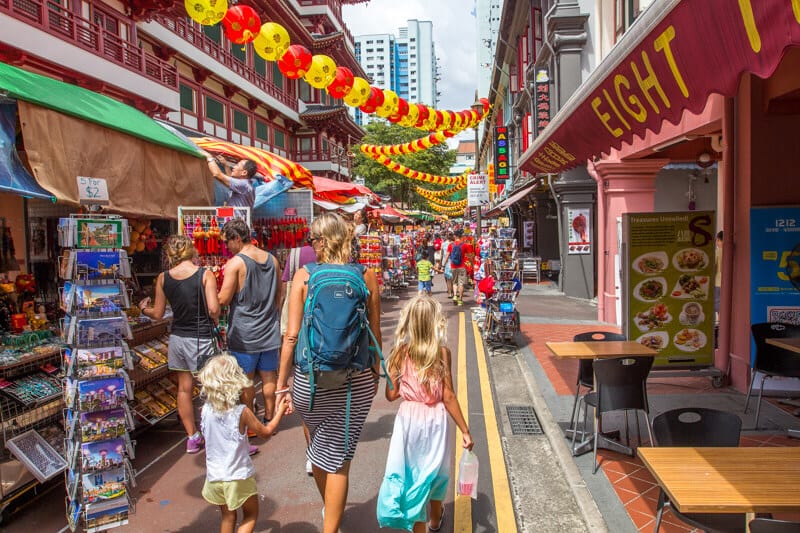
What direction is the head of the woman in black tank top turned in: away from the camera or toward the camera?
away from the camera

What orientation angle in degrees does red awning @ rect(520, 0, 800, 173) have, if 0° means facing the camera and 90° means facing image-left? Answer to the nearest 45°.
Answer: approximately 45°

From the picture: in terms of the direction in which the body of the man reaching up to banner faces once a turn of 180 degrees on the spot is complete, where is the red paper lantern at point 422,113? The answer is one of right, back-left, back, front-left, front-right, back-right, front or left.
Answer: front-left

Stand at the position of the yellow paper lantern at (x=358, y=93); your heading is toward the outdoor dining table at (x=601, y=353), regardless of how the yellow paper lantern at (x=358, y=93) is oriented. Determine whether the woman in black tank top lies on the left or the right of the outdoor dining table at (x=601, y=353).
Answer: right

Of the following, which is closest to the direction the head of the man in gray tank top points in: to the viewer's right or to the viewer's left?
to the viewer's left

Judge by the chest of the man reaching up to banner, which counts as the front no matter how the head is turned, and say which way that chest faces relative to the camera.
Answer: to the viewer's left

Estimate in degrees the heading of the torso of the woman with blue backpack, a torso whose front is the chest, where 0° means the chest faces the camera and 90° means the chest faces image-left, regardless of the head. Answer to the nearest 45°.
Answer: approximately 180°

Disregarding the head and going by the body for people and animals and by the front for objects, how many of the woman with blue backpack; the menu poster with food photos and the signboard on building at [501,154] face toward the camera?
2

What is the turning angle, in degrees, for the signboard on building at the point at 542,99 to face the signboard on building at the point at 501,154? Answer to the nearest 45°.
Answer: approximately 180°

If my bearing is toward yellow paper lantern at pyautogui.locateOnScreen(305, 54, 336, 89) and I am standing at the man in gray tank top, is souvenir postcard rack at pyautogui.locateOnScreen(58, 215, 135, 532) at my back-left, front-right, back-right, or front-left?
back-left
